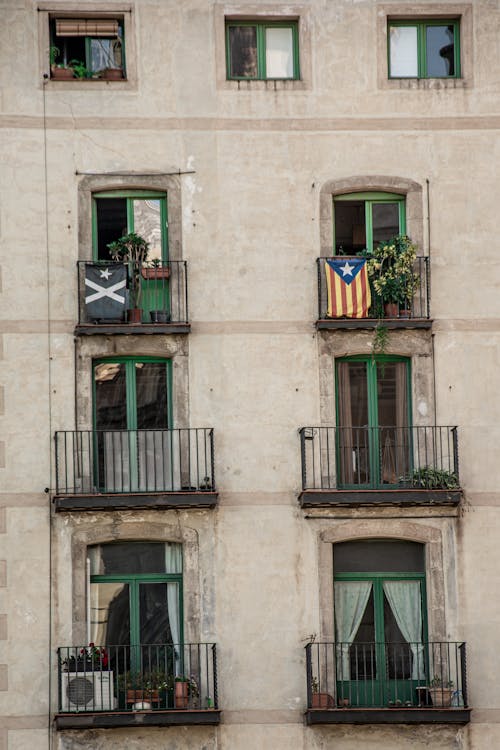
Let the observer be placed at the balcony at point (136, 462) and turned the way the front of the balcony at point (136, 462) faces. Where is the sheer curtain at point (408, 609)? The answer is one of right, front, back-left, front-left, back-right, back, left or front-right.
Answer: left

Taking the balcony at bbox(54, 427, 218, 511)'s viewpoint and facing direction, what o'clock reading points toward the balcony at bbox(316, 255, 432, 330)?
the balcony at bbox(316, 255, 432, 330) is roughly at 9 o'clock from the balcony at bbox(54, 427, 218, 511).

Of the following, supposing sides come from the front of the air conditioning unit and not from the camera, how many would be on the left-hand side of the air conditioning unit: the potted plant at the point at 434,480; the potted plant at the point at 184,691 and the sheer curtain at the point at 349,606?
3

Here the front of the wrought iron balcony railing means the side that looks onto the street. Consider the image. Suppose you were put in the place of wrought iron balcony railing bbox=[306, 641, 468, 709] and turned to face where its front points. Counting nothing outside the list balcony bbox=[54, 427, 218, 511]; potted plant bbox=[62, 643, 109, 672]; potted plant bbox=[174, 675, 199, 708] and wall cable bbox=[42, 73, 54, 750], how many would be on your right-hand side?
4

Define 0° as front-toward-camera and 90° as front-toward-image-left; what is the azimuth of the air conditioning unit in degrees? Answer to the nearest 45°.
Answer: approximately 0°

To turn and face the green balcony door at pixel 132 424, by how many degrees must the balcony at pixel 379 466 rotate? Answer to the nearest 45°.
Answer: approximately 90° to its right
